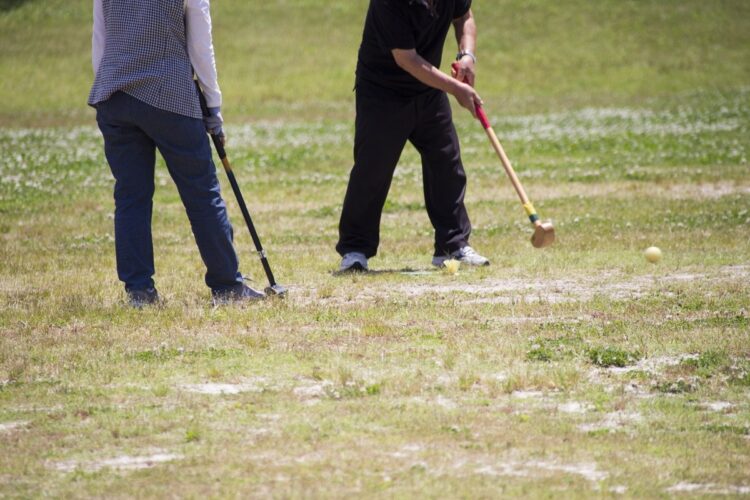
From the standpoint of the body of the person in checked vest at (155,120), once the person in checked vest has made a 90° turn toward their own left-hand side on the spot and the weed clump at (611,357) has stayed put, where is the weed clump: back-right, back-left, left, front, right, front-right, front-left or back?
back

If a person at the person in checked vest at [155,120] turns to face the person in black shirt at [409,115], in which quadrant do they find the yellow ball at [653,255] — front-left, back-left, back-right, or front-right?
front-right

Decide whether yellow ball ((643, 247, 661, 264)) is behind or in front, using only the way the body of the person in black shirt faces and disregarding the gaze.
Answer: in front

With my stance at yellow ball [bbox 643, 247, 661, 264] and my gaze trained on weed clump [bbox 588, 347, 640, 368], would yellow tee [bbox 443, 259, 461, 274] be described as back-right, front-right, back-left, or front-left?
front-right

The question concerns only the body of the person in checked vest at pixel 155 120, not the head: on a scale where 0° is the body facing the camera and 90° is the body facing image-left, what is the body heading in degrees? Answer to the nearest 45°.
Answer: approximately 225°

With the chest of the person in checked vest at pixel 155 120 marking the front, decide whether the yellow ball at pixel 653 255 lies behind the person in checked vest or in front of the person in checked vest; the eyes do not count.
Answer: in front

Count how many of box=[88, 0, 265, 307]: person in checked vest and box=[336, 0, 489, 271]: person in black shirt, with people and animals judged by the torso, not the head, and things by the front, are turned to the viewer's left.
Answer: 0
